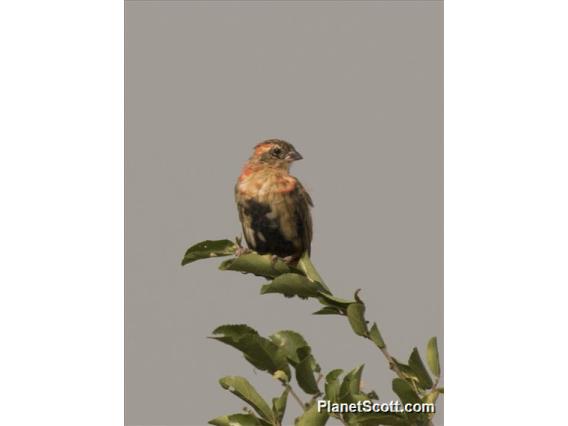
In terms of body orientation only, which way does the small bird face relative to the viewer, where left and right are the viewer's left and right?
facing the viewer
